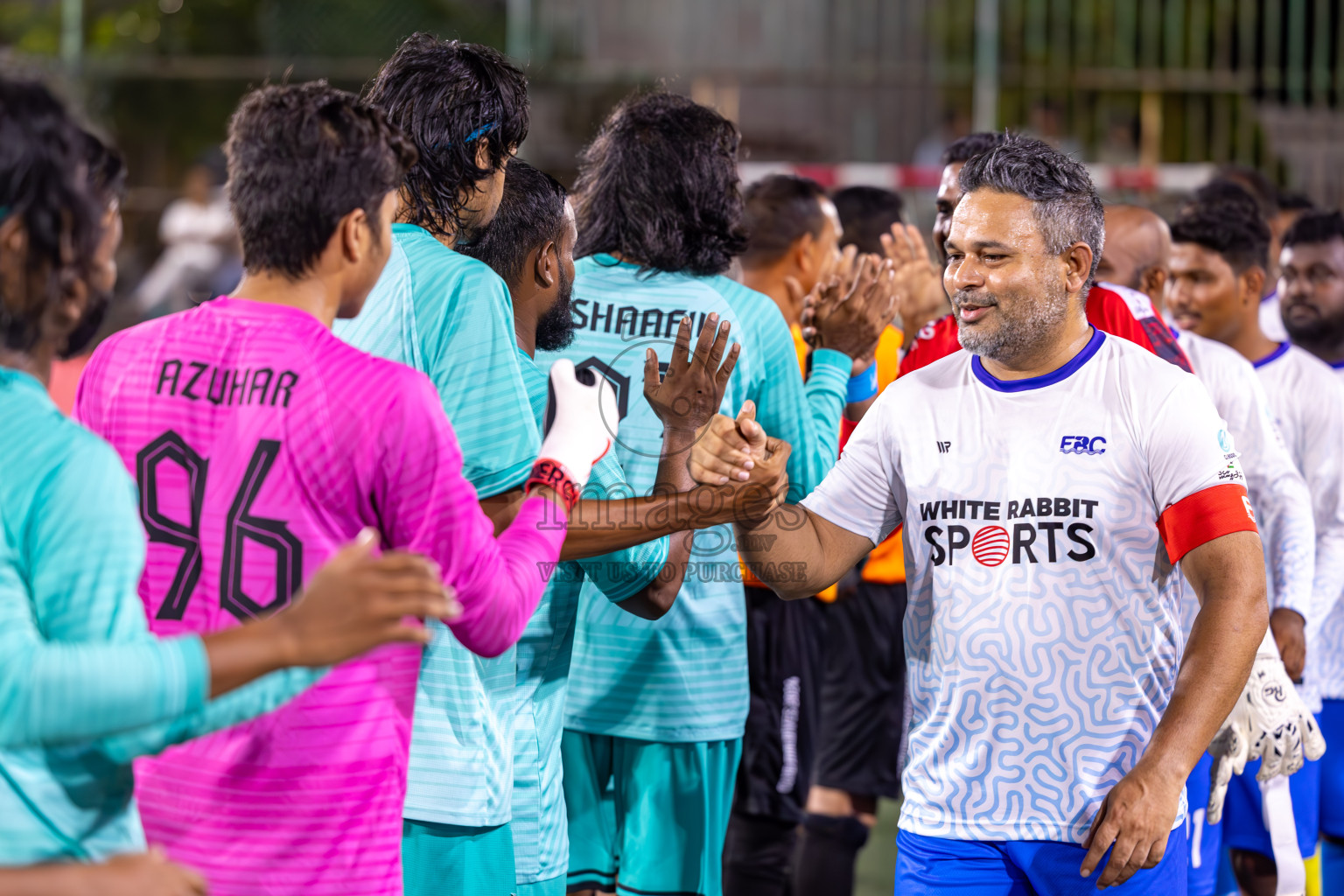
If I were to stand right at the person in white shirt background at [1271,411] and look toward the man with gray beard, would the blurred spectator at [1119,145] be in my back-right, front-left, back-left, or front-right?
back-right

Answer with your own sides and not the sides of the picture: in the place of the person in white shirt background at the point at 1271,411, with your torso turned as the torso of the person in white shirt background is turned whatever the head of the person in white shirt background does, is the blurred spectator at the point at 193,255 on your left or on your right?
on your right

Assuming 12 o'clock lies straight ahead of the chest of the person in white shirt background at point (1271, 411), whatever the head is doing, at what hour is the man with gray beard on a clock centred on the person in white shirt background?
The man with gray beard is roughly at 11 o'clock from the person in white shirt background.

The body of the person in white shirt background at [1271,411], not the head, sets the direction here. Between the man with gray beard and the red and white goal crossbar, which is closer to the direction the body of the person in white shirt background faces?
the man with gray beard

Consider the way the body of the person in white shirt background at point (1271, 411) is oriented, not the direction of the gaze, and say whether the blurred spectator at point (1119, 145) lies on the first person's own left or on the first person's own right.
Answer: on the first person's own right

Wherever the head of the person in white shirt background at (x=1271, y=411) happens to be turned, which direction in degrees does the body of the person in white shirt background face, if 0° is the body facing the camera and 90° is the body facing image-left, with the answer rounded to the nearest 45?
approximately 45°

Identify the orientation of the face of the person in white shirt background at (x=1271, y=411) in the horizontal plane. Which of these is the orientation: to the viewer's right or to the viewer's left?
to the viewer's left
